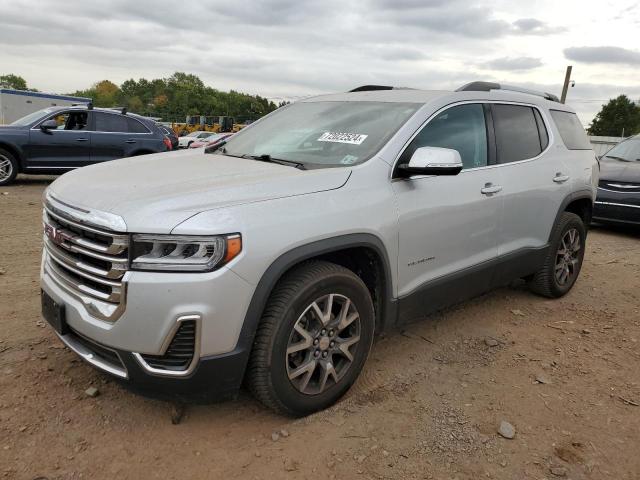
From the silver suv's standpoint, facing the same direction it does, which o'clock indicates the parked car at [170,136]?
The parked car is roughly at 4 o'clock from the silver suv.

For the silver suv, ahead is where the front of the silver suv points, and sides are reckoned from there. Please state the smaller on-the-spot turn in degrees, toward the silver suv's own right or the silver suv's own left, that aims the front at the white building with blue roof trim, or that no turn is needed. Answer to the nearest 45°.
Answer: approximately 90° to the silver suv's own right

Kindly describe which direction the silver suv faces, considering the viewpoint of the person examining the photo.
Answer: facing the viewer and to the left of the viewer

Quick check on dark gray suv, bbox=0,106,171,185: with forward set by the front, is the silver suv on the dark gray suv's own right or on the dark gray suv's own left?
on the dark gray suv's own left

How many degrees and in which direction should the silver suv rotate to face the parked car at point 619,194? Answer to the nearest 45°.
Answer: approximately 180°

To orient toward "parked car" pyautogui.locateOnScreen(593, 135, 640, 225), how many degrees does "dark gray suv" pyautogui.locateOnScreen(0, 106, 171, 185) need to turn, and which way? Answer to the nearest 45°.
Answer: approximately 135° to its left

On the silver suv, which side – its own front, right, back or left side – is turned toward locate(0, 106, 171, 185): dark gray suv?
right

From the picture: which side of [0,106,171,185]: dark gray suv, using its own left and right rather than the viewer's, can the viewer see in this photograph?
left

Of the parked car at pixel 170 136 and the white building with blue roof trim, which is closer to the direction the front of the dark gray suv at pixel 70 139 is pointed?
the white building with blue roof trim

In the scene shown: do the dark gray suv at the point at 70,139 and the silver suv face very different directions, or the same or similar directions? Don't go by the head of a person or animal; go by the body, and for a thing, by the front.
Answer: same or similar directions

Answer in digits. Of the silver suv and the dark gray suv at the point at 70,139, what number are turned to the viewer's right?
0

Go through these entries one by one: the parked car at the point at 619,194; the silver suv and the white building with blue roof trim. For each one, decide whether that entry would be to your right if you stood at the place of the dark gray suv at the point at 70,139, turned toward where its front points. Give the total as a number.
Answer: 1
